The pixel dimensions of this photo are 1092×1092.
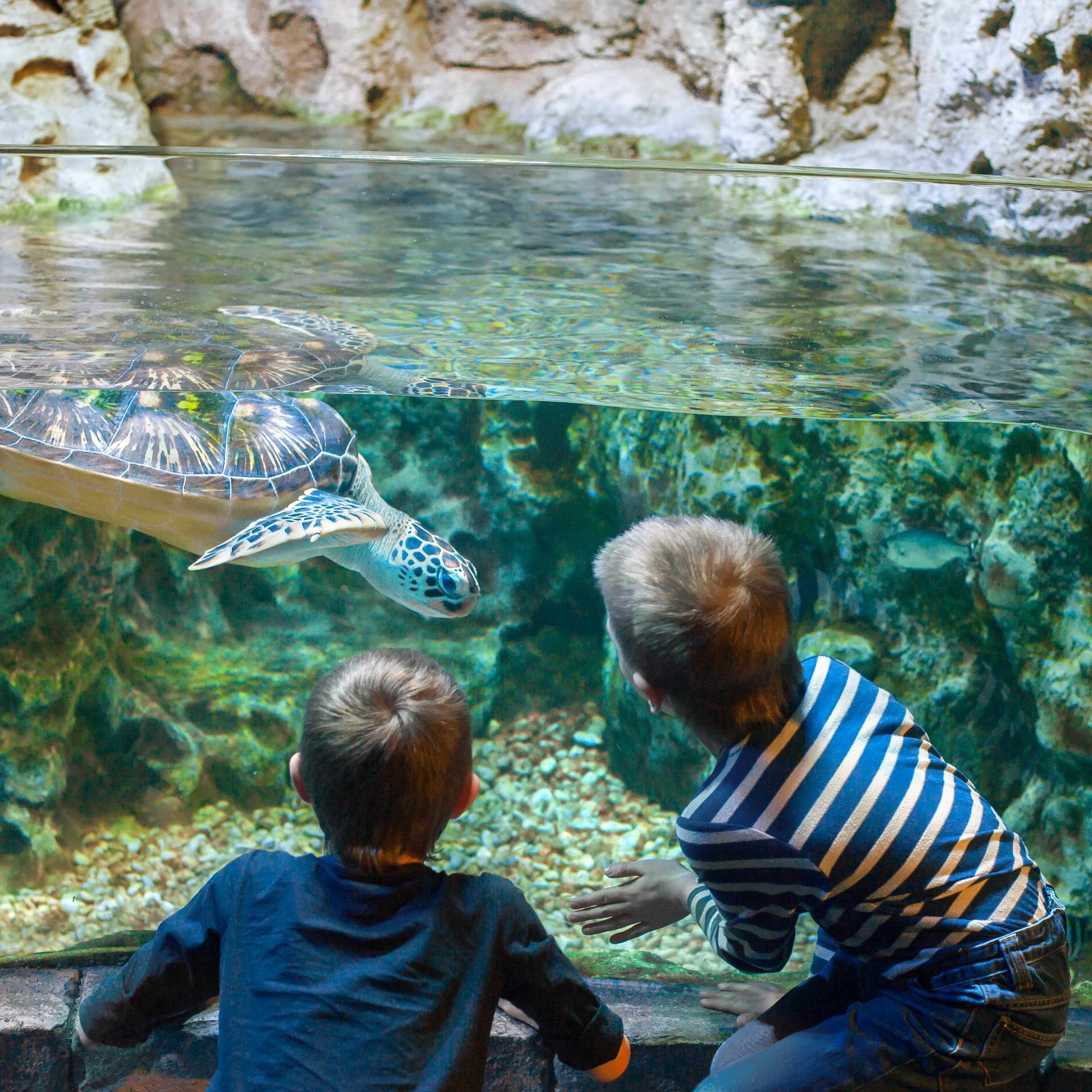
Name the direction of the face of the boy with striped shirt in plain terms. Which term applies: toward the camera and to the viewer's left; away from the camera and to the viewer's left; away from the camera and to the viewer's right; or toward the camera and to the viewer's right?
away from the camera and to the viewer's left

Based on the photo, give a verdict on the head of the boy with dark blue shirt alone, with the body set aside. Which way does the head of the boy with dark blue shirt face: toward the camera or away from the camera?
away from the camera

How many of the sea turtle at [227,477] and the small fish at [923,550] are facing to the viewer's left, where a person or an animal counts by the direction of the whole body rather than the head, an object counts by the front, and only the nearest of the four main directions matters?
1

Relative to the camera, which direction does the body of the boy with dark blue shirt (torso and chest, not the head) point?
away from the camera

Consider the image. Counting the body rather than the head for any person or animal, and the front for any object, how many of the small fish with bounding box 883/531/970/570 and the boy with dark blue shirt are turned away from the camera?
1

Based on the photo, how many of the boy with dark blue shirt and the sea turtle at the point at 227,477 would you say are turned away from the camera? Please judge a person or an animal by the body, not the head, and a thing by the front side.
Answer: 1

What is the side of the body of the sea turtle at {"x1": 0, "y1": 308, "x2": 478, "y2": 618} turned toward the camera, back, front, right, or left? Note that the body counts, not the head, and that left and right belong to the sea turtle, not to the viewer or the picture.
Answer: right

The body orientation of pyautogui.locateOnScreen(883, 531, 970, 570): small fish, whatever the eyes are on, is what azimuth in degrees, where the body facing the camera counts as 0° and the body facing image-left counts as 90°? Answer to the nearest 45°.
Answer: approximately 90°

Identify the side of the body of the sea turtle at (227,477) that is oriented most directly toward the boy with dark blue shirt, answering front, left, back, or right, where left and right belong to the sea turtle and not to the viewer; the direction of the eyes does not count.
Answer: right

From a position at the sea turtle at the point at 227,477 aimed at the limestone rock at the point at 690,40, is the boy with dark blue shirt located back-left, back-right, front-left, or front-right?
back-right
